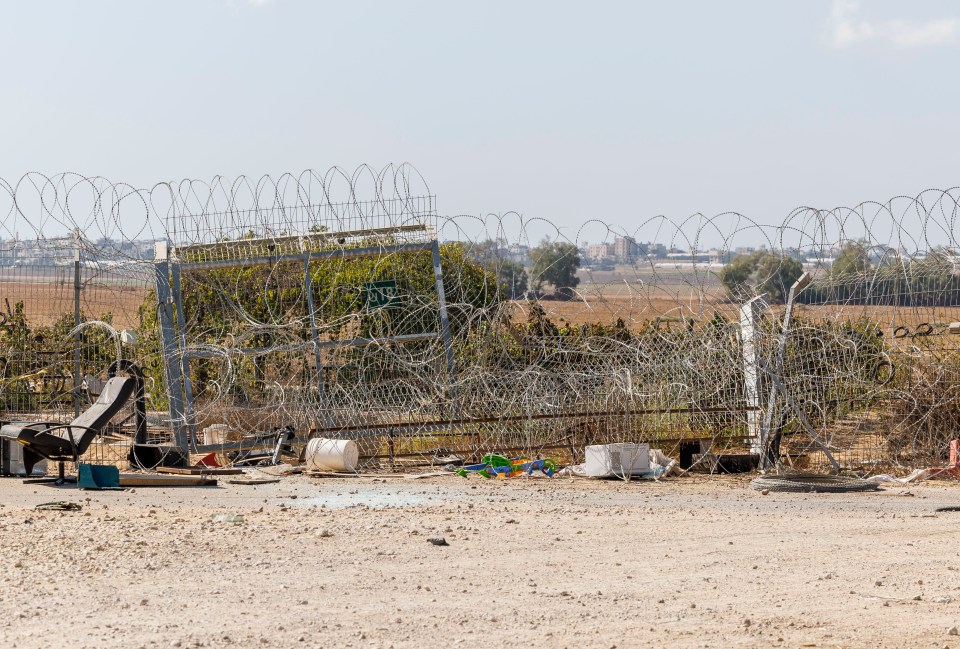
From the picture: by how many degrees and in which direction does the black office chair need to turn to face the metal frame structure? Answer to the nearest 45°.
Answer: approximately 135° to its right

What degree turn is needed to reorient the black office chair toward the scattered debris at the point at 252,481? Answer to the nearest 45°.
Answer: approximately 180°

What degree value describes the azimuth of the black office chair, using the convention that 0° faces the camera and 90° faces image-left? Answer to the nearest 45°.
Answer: approximately 90°

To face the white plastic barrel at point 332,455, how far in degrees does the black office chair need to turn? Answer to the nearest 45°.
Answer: approximately 180°

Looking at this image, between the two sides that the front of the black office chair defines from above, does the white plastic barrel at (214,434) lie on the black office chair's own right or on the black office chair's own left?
on the black office chair's own right

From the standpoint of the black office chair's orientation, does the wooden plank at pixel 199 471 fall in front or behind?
behind

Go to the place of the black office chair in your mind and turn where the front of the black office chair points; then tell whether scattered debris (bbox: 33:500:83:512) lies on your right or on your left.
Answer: on your left

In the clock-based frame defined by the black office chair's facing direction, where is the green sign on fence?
The green sign on fence is roughly at 5 o'clock from the black office chair.

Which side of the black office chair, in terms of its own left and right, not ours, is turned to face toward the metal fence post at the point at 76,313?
right
